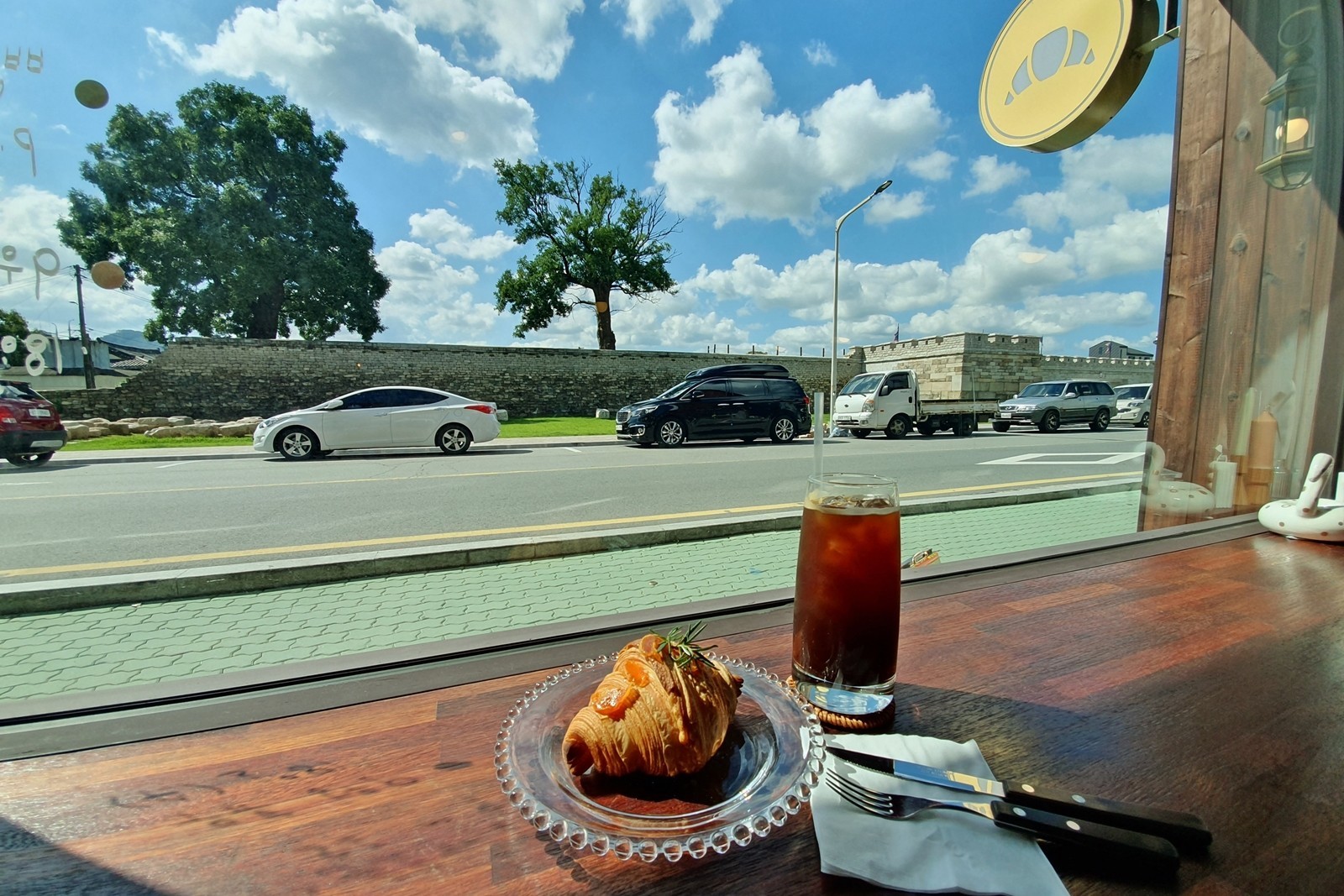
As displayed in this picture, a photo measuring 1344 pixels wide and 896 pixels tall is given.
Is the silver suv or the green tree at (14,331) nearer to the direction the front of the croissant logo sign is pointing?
the green tree

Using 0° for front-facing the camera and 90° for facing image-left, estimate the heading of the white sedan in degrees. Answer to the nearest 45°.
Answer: approximately 90°

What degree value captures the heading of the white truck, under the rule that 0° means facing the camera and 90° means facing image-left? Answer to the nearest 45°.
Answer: approximately 45°

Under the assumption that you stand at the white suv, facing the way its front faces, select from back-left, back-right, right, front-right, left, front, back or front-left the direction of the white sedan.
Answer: front-right

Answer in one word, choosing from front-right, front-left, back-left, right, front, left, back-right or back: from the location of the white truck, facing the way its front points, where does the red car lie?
front-left

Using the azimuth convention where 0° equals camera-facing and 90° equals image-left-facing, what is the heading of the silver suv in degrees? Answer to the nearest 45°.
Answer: approximately 45°

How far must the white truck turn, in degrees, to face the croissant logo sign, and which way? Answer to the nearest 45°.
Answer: approximately 45° to its left

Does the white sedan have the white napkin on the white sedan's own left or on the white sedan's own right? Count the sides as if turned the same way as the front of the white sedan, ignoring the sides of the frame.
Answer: on the white sedan's own left
